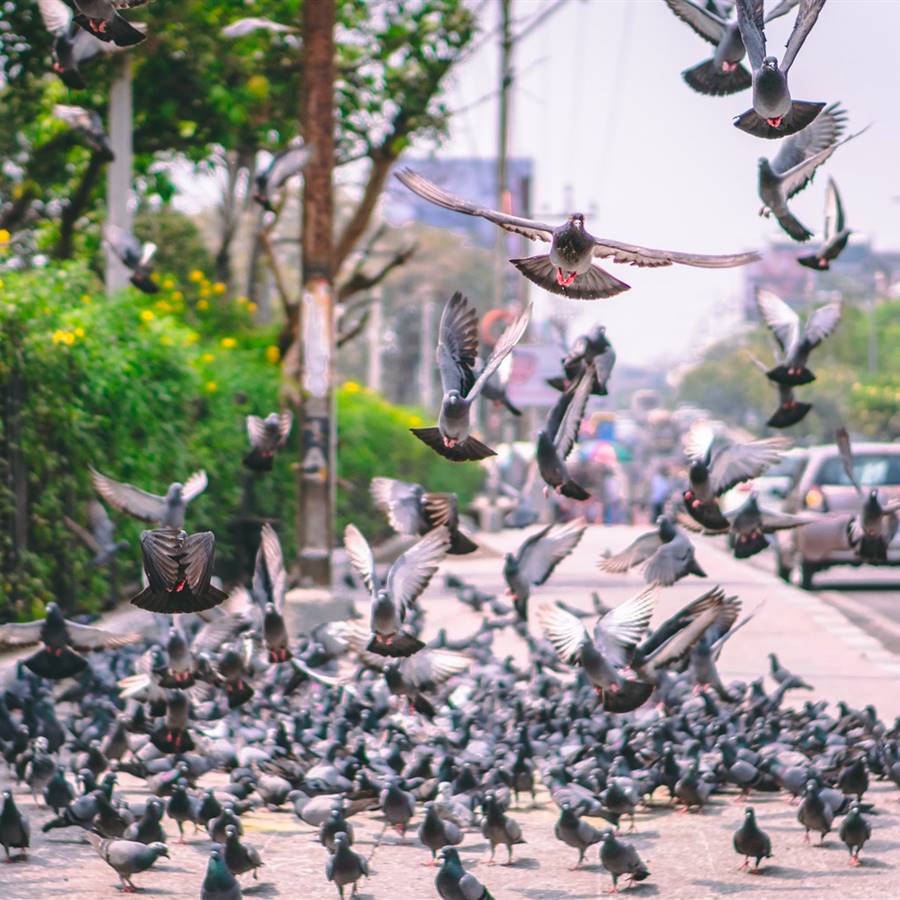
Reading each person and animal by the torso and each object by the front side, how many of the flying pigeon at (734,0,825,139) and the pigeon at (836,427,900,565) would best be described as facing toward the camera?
2

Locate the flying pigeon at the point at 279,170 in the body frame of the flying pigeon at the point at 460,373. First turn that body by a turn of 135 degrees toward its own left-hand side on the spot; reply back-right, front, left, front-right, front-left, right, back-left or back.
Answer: front-left

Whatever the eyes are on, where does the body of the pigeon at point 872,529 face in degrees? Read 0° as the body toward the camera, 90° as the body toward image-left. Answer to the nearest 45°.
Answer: approximately 0°

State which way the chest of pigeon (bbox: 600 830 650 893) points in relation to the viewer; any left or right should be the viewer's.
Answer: facing the viewer and to the left of the viewer

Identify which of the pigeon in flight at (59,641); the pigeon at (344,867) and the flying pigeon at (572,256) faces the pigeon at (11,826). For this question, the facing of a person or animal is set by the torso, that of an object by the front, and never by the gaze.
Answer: the pigeon in flight
